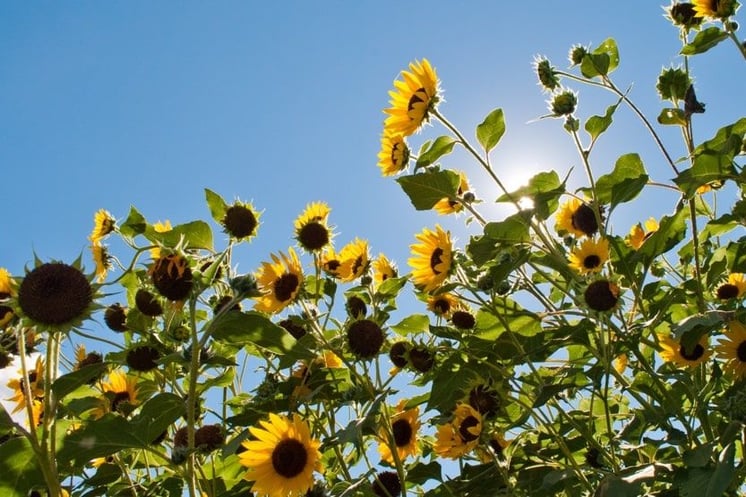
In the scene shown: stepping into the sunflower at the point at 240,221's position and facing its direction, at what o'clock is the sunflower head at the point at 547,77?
The sunflower head is roughly at 9 o'clock from the sunflower.

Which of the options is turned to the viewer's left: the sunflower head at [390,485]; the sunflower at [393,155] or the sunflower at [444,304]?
the sunflower at [393,155]

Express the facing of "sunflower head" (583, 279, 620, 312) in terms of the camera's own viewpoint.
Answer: facing the viewer

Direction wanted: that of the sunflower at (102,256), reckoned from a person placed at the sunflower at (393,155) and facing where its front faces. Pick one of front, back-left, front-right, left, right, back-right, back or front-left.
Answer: front

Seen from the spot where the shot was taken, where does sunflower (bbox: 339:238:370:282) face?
facing the viewer and to the left of the viewer

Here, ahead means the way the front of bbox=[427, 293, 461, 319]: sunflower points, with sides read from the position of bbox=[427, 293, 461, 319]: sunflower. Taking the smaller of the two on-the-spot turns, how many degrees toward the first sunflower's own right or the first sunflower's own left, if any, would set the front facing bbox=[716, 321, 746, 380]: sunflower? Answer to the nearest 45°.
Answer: approximately 45° to the first sunflower's own left

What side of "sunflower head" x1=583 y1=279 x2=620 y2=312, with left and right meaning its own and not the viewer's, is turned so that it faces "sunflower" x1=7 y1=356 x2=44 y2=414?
right

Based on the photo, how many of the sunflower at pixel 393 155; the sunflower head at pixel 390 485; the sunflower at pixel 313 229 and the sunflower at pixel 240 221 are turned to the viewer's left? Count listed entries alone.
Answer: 1

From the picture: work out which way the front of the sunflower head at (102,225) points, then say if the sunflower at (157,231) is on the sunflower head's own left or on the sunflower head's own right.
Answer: on the sunflower head's own left

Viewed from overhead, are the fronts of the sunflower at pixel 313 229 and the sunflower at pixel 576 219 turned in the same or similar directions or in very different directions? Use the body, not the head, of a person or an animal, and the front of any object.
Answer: same or similar directions

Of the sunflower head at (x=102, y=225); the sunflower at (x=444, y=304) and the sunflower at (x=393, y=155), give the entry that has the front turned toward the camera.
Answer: the sunflower at (x=444, y=304)

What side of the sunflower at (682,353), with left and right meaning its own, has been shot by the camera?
front

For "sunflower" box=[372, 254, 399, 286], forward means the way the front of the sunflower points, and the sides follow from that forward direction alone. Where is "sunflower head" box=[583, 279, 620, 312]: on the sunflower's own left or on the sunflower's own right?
on the sunflower's own left
